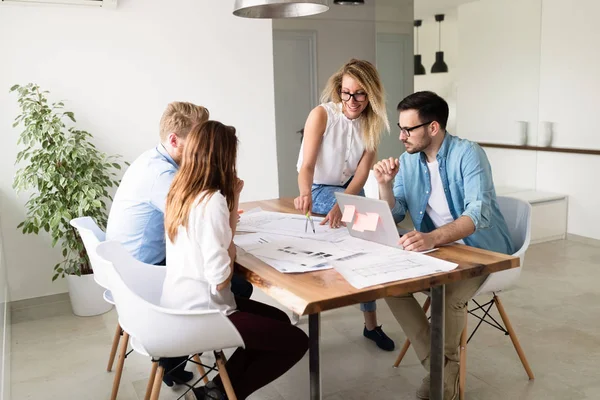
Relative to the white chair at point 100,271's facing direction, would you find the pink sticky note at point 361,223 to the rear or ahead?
ahead

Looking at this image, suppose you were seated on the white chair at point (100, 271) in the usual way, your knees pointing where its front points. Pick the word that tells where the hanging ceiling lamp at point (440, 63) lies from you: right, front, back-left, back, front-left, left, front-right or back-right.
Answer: front-left

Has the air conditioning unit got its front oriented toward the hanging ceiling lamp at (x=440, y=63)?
no

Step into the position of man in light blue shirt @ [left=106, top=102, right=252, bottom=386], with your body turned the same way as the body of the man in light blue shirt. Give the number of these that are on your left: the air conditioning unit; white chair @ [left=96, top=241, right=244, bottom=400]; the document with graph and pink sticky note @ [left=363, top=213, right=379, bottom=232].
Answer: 1

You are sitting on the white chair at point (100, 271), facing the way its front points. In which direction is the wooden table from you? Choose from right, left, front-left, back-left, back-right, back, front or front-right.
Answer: front-right

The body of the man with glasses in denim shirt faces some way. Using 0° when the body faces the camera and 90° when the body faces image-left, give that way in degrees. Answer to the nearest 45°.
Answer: approximately 45°

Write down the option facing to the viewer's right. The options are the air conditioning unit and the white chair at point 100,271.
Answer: the white chair

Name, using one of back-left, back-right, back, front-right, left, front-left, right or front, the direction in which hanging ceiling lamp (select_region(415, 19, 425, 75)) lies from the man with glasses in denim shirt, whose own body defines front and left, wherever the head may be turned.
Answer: back-right

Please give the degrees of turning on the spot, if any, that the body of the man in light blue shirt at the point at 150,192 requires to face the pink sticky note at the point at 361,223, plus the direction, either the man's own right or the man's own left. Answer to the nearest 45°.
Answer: approximately 45° to the man's own right

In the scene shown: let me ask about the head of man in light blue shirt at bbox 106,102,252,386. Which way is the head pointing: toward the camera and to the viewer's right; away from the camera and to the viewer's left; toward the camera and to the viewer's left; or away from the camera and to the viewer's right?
away from the camera and to the viewer's right

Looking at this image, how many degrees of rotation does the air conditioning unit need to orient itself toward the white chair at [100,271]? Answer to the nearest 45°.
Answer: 0° — it already faces it

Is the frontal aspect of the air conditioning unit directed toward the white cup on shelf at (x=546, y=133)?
no

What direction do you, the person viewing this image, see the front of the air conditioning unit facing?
facing the viewer

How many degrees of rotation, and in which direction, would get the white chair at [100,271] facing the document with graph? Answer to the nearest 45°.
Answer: approximately 45° to its right

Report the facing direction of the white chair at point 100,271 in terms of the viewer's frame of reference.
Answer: facing to the right of the viewer
